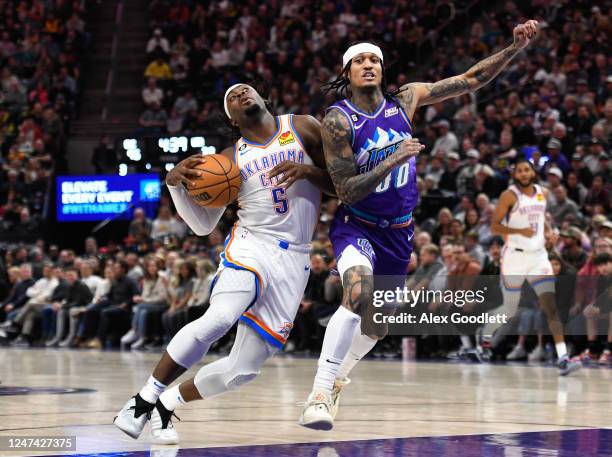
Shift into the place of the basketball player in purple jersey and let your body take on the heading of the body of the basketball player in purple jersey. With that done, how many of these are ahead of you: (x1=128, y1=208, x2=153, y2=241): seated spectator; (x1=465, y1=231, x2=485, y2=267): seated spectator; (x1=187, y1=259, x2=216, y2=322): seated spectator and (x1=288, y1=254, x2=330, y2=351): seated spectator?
0

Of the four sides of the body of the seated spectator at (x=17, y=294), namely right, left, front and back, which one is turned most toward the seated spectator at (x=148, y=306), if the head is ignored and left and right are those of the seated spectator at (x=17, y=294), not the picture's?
left

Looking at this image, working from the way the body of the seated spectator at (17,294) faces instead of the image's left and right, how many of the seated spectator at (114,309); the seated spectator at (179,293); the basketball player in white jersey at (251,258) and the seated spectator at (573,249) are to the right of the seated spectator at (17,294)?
0

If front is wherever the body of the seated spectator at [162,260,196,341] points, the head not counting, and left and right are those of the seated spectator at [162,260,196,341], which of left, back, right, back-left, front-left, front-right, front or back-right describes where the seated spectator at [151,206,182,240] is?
back-right

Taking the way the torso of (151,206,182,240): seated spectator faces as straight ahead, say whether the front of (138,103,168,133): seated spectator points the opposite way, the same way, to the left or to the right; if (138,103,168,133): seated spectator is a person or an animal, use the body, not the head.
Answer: the same way

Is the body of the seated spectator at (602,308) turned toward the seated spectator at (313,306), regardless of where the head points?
no

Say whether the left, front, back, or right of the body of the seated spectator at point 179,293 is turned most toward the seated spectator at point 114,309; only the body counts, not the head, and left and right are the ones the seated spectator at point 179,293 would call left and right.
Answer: right

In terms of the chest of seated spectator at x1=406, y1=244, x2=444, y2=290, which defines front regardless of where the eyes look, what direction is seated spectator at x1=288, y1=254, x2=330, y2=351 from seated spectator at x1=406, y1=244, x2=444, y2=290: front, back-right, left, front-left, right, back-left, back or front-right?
right

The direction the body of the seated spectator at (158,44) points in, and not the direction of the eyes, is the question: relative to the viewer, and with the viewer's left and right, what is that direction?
facing the viewer

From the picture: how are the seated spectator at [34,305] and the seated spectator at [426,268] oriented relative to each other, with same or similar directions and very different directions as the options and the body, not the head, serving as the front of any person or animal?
same or similar directions

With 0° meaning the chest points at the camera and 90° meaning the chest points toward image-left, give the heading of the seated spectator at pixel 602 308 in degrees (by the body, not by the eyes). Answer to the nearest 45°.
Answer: approximately 45°

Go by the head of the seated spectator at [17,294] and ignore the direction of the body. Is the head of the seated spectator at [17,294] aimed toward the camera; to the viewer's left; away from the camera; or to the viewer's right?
toward the camera

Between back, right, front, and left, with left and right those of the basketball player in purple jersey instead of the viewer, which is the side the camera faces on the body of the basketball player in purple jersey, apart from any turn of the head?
front

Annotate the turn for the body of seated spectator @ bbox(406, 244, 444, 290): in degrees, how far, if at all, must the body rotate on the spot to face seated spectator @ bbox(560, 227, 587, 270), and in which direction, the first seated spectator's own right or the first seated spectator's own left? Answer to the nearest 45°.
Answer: approximately 135° to the first seated spectator's own left

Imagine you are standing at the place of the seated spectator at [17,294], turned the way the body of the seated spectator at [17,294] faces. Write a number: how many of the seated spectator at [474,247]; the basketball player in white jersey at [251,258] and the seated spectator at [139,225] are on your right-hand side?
0

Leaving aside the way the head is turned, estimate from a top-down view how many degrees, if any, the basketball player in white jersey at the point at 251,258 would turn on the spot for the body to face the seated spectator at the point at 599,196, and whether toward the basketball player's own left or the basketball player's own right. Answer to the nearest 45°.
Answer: approximately 135° to the basketball player's own left

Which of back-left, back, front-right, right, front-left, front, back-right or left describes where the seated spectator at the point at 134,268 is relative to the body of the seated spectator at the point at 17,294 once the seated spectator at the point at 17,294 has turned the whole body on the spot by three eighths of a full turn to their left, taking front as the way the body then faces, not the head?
front-right
